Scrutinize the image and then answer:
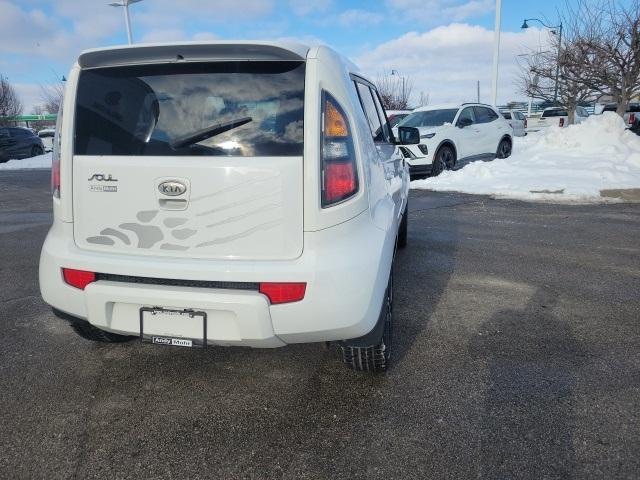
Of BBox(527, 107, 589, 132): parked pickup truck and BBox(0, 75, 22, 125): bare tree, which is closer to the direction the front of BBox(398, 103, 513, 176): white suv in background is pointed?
the bare tree

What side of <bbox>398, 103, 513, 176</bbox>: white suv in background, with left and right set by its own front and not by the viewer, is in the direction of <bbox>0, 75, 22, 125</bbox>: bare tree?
right

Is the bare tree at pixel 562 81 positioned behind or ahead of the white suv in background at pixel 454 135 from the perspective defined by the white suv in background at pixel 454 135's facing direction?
behind

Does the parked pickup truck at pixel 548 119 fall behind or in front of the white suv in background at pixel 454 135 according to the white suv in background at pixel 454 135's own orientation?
behind

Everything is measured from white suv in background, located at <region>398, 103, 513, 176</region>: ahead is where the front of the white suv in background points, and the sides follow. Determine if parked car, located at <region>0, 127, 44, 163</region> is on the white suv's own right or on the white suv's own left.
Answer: on the white suv's own right

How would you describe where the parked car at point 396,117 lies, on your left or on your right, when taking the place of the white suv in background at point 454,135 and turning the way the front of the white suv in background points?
on your right

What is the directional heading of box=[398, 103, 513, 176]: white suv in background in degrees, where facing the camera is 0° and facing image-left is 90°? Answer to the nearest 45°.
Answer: approximately 45°
